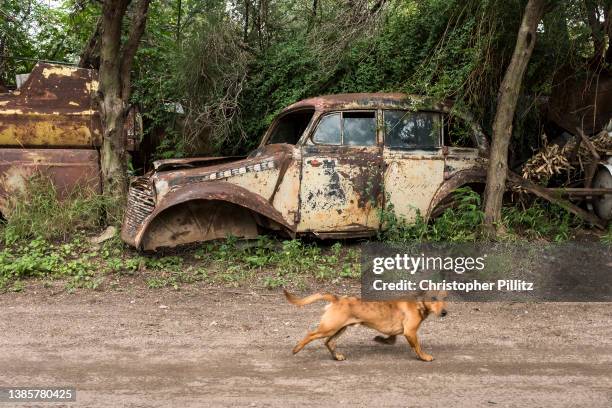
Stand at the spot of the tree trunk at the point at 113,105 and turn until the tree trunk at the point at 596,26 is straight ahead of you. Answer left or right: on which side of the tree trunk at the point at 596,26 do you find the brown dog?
right

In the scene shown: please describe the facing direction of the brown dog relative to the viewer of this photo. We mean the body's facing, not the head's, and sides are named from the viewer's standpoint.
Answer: facing to the right of the viewer

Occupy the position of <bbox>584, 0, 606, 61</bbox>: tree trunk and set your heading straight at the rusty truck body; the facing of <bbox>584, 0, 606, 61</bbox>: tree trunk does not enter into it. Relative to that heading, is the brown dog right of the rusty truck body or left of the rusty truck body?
left

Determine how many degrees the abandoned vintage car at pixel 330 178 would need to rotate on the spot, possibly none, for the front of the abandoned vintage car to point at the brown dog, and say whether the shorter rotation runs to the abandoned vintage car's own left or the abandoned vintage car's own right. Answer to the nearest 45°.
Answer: approximately 45° to the abandoned vintage car's own left

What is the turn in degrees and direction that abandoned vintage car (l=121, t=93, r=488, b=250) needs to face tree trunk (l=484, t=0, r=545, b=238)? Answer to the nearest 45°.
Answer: approximately 135° to its left

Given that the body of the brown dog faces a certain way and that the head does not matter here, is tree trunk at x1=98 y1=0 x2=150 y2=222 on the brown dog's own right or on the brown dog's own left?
on the brown dog's own left

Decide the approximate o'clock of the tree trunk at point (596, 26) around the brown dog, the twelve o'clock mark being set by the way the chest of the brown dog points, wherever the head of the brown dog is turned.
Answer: The tree trunk is roughly at 10 o'clock from the brown dog.

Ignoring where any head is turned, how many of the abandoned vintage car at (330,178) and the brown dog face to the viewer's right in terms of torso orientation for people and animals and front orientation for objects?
1

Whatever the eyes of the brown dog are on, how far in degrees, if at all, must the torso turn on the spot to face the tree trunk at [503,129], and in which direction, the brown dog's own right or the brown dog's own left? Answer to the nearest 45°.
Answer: approximately 45° to the brown dog's own left

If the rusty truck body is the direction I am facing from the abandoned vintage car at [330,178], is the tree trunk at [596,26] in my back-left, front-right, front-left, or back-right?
back-right

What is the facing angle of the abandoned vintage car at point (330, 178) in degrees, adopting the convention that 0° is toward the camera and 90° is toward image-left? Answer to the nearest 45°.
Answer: approximately 45°

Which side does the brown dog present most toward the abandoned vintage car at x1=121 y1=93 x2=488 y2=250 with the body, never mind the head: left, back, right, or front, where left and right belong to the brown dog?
left

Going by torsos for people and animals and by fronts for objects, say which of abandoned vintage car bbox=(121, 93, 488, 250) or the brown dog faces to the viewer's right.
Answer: the brown dog
